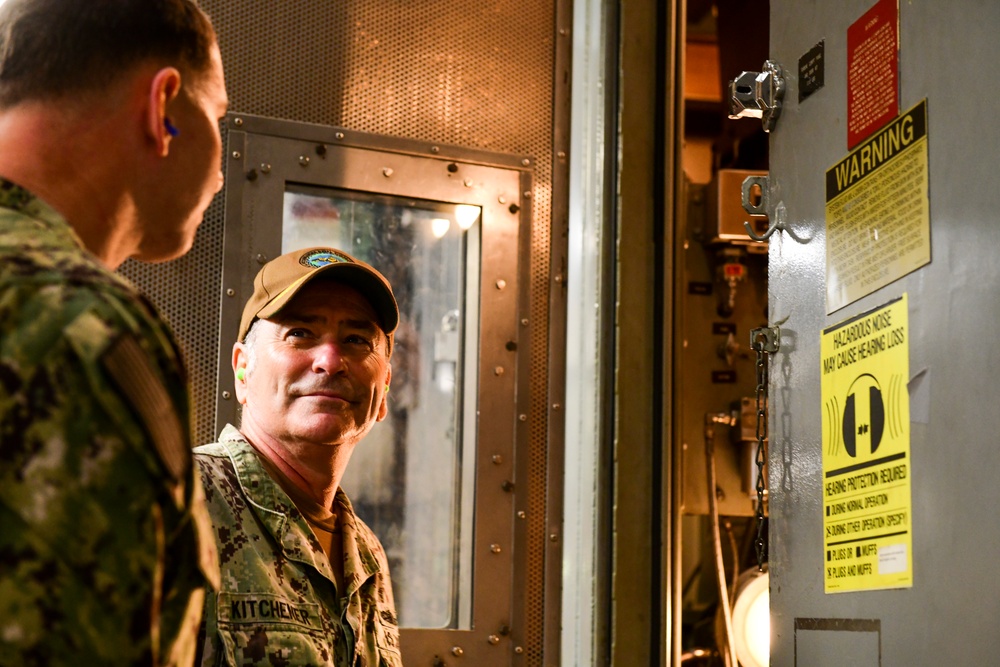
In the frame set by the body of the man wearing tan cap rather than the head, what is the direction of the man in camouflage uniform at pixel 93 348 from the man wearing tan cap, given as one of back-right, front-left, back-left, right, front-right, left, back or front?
front-right

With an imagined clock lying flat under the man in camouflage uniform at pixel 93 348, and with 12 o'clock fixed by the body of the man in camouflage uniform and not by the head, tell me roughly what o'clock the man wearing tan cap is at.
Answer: The man wearing tan cap is roughly at 11 o'clock from the man in camouflage uniform.

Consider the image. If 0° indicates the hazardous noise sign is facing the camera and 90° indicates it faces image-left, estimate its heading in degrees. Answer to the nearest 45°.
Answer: approximately 45°

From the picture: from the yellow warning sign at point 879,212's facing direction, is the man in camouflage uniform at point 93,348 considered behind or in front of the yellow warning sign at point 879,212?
in front

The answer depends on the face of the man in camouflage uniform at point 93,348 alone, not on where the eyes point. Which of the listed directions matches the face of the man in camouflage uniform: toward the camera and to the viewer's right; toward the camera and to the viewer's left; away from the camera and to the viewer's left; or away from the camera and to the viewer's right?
away from the camera and to the viewer's right
